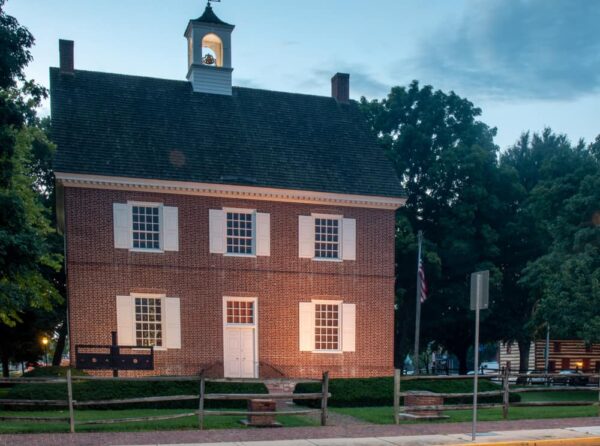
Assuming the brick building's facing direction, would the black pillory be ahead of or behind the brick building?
ahead

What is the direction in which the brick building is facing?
toward the camera

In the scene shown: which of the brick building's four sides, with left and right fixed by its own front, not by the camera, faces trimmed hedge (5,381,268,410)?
front

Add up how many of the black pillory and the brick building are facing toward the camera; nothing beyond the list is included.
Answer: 2

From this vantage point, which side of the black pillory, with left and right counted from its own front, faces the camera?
front

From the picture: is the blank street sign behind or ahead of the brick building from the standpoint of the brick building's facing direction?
ahead

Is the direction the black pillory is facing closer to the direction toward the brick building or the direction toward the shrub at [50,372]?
the shrub
